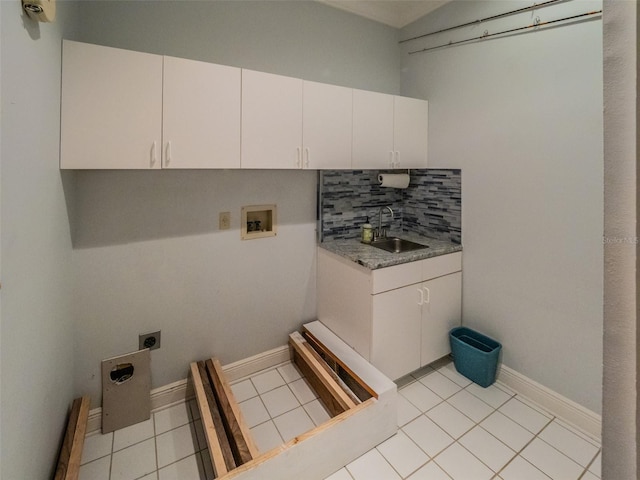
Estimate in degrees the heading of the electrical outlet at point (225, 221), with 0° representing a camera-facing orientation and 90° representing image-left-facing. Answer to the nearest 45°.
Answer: approximately 0°

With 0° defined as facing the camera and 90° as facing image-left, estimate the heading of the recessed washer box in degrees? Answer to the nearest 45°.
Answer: approximately 0°

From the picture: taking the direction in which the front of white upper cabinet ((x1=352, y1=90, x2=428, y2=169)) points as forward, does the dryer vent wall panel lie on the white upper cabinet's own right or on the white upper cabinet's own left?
on the white upper cabinet's own right

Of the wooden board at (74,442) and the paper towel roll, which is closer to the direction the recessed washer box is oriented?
the wooden board

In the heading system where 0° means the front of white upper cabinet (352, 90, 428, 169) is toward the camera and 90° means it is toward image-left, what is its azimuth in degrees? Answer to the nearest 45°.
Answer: approximately 315°

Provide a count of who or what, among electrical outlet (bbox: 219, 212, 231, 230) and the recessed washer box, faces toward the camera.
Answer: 2

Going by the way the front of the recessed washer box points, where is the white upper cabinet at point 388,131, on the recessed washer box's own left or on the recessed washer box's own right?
on the recessed washer box's own left

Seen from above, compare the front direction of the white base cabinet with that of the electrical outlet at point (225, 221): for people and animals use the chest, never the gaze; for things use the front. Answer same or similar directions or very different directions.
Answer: same or similar directions
